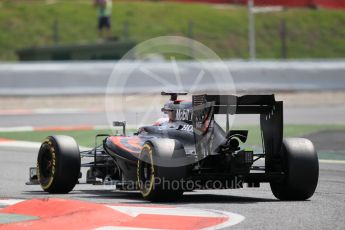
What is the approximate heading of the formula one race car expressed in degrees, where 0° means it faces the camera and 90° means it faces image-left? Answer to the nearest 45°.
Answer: approximately 135°

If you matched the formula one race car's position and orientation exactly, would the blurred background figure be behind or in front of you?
in front
